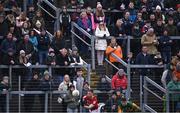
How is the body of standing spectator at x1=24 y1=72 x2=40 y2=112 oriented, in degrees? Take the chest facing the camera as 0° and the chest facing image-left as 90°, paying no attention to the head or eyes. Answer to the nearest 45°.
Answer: approximately 315°

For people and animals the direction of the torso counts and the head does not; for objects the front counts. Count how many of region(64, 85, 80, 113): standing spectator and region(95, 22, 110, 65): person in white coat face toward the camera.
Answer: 2

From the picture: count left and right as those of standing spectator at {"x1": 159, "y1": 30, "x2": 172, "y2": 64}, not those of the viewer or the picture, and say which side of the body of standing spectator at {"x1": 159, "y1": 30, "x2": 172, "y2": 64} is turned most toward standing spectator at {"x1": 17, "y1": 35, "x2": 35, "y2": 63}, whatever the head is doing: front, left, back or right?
right

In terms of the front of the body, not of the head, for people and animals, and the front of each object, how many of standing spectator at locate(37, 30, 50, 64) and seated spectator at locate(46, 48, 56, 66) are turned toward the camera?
2

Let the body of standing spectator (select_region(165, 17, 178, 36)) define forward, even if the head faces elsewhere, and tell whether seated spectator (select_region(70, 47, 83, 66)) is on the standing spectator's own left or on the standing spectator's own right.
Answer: on the standing spectator's own right
